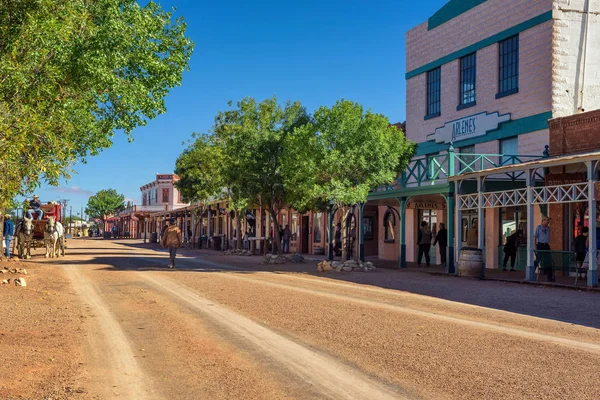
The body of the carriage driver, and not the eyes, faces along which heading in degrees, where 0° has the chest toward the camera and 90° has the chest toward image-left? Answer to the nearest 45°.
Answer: approximately 0°

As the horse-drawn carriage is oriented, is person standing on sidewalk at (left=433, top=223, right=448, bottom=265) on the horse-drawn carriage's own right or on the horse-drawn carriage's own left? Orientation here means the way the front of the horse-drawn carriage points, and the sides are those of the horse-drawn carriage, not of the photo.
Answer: on the horse-drawn carriage's own left
